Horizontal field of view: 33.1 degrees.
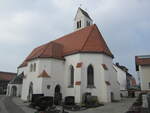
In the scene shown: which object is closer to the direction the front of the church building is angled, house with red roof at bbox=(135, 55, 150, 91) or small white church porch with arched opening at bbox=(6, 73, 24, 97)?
the small white church porch with arched opening
